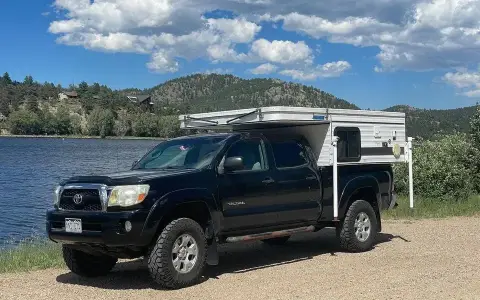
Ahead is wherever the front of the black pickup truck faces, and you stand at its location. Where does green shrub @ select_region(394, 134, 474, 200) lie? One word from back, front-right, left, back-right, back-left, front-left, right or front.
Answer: back

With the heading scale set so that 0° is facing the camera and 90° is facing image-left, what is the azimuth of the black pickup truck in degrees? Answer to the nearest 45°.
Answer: approximately 45°

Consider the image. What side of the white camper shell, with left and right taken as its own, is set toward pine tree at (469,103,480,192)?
back

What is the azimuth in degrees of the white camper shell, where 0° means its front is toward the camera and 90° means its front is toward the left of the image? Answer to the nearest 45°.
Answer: approximately 45°
